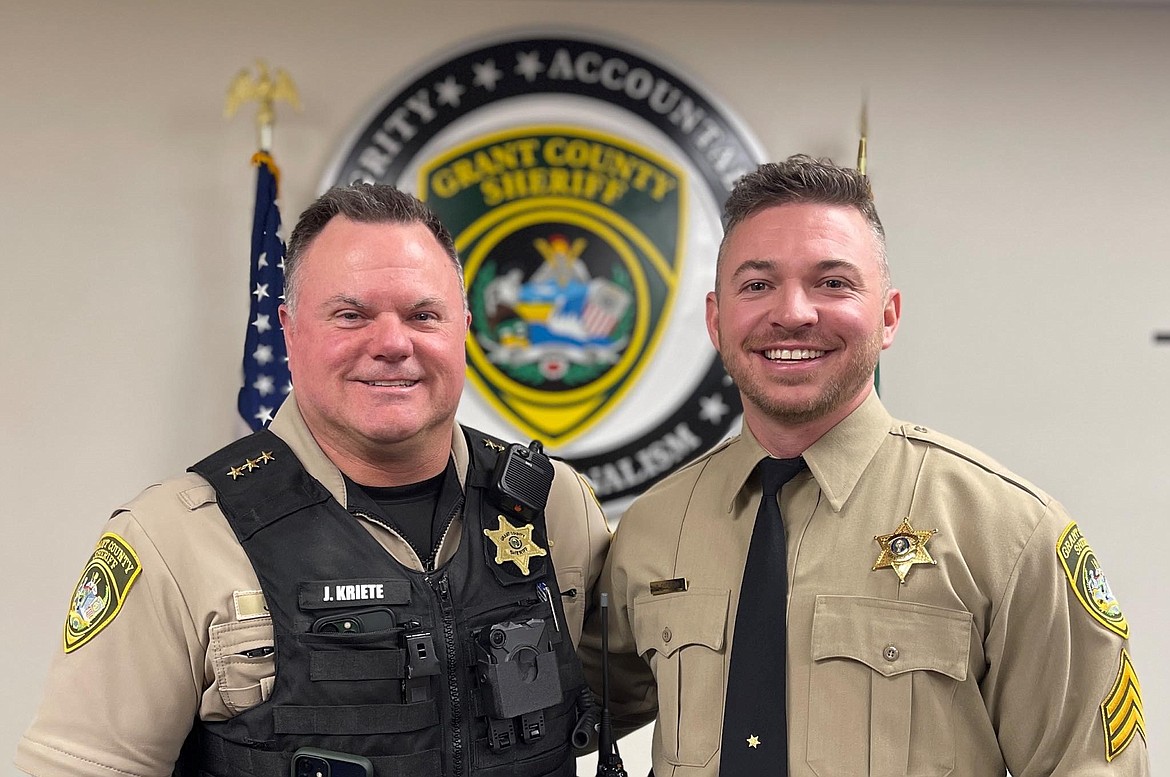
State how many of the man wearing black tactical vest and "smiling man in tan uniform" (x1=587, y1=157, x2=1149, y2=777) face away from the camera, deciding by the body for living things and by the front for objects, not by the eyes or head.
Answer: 0

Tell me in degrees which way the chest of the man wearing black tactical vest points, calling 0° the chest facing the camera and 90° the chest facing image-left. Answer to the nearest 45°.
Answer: approximately 315°

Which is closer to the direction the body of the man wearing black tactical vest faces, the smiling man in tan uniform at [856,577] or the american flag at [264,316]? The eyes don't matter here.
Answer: the smiling man in tan uniform

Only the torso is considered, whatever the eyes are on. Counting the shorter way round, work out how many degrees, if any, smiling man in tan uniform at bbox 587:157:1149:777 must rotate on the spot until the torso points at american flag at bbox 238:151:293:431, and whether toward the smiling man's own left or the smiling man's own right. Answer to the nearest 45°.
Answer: approximately 90° to the smiling man's own right

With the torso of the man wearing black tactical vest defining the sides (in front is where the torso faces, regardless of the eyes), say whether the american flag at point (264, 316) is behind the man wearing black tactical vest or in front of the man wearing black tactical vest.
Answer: behind

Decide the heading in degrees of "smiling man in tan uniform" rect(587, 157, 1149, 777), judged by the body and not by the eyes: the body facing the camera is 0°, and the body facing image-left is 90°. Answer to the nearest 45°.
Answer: approximately 45°
